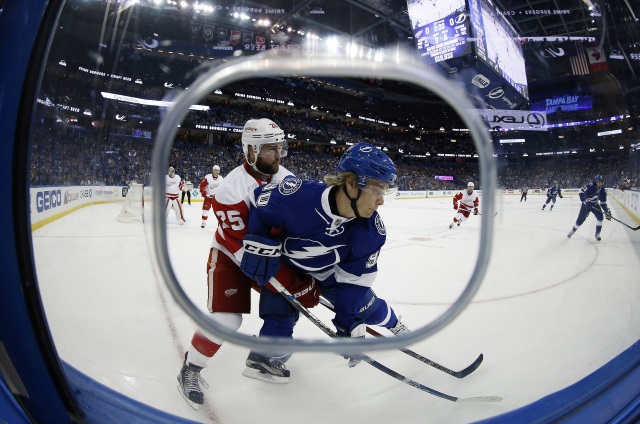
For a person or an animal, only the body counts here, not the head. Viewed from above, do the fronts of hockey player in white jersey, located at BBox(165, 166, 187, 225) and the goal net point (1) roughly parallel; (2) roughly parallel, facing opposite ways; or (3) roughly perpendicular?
roughly perpendicular

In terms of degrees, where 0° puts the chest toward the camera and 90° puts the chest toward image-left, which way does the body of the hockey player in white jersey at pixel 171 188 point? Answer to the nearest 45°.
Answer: approximately 0°

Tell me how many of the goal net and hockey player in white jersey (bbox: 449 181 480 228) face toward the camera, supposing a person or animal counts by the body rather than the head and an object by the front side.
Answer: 1

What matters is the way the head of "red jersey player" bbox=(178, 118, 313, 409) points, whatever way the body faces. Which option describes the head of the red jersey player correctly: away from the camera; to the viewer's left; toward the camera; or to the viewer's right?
to the viewer's right

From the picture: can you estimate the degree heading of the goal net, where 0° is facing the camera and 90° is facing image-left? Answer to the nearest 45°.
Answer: approximately 270°

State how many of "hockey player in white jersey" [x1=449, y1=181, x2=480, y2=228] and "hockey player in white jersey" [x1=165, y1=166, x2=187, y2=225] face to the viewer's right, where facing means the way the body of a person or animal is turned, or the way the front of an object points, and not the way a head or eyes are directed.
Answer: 0

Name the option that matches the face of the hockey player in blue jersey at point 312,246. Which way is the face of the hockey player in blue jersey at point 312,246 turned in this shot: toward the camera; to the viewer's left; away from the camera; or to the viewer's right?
to the viewer's right
